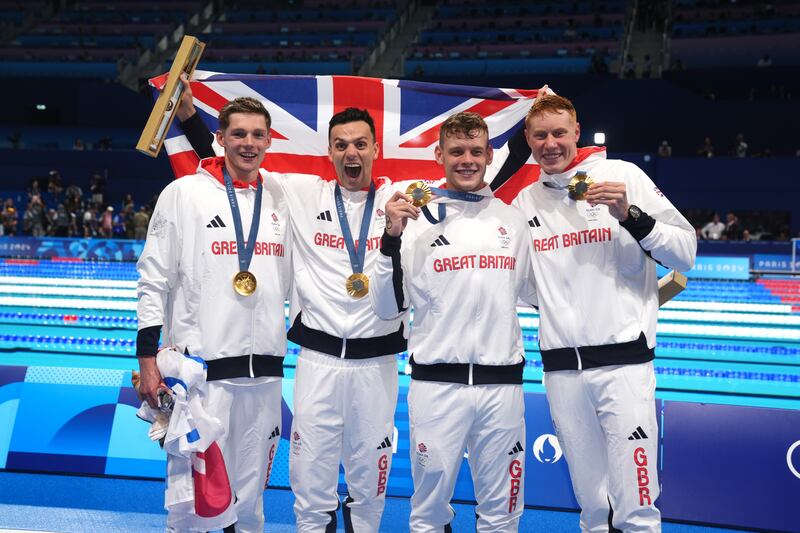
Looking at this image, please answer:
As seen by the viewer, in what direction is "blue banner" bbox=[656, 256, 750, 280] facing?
toward the camera

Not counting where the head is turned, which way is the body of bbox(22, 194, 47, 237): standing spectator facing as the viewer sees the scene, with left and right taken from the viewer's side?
facing the viewer

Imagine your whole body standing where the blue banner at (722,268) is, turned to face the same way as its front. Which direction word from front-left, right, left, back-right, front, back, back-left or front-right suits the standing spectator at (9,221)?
right

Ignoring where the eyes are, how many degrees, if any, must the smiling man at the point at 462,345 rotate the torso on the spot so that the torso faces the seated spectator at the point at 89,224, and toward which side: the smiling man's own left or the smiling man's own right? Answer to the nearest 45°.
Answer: approximately 135° to the smiling man's own right

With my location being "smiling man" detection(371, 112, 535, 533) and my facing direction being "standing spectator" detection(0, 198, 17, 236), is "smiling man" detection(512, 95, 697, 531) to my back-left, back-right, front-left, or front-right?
back-right

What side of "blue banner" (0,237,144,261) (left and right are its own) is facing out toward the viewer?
front

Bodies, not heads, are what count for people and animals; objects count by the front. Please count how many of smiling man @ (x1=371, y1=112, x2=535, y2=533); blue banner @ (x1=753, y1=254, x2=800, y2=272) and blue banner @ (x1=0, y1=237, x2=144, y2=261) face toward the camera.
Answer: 3

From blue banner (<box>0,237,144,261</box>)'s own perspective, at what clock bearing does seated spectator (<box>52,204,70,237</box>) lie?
The seated spectator is roughly at 6 o'clock from the blue banner.

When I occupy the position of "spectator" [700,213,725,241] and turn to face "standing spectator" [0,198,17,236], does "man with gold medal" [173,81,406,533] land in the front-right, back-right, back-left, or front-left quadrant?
front-left

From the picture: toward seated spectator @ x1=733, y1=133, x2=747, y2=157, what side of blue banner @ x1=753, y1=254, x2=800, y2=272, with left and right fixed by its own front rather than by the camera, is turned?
back

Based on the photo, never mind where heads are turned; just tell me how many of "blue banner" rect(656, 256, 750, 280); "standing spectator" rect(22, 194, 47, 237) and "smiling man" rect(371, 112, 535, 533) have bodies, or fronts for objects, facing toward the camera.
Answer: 3

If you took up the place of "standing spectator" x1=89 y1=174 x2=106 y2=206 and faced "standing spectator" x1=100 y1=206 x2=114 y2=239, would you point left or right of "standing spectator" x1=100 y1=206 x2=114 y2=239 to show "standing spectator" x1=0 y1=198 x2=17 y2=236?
right

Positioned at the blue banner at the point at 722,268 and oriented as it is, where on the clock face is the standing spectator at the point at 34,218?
The standing spectator is roughly at 3 o'clock from the blue banner.

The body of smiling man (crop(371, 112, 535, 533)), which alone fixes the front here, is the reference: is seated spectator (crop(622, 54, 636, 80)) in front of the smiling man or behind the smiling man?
behind
